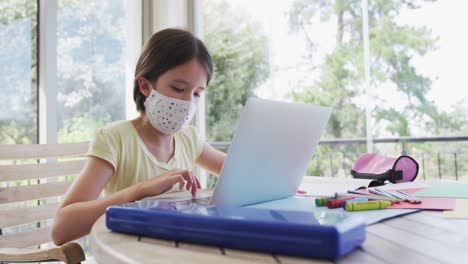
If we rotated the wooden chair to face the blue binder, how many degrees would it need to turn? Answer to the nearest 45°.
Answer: approximately 45° to its right

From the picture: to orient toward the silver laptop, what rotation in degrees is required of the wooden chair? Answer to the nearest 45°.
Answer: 0° — it already faces it

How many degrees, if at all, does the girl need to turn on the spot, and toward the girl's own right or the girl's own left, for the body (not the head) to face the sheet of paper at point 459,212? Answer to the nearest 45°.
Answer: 0° — they already face it

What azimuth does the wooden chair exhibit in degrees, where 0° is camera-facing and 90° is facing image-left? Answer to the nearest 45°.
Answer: approximately 315°

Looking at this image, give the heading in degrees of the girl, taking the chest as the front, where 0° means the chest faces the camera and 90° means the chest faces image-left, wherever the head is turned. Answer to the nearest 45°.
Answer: approximately 315°
